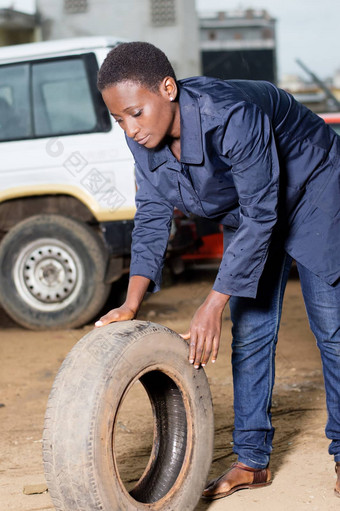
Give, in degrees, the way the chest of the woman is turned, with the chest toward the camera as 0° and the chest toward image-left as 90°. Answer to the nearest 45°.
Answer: approximately 45°

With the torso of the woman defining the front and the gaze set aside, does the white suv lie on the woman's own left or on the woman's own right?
on the woman's own right

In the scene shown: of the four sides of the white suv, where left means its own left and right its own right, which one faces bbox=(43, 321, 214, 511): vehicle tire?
left

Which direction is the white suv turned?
to the viewer's left

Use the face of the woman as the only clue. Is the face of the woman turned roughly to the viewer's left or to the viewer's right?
to the viewer's left
